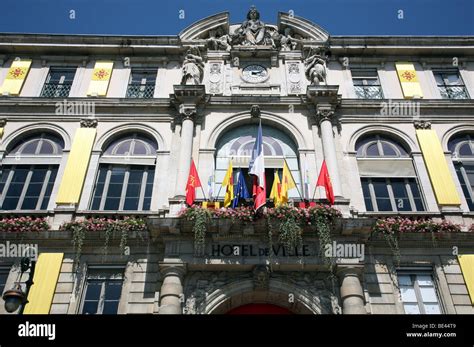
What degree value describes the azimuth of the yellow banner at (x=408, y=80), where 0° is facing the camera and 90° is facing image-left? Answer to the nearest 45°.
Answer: approximately 0°

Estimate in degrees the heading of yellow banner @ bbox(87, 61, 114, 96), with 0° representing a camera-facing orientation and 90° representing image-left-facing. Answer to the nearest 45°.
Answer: approximately 0°

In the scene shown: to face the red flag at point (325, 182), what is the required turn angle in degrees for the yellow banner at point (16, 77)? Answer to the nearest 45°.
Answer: approximately 45° to its left

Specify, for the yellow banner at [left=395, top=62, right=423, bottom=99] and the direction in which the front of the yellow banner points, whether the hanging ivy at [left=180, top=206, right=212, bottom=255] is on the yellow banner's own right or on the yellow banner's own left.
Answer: on the yellow banner's own right

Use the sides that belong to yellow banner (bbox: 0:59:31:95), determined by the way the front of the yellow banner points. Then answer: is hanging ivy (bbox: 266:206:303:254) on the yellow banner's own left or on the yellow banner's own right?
on the yellow banner's own left

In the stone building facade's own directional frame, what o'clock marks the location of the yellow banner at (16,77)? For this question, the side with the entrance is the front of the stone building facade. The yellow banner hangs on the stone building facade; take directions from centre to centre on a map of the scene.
The yellow banner is roughly at 3 o'clock from the stone building facade.
